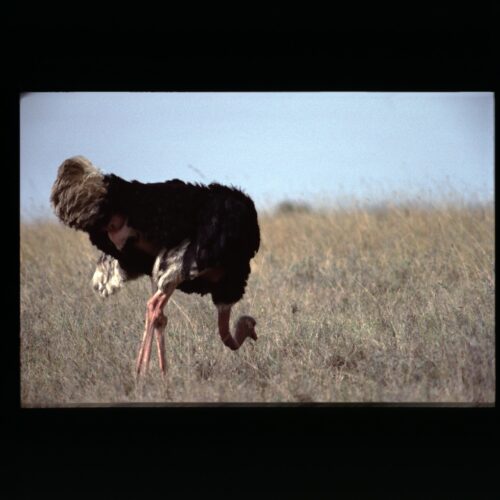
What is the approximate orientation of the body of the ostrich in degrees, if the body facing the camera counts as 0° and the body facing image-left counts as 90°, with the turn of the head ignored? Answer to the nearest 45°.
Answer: approximately 270°

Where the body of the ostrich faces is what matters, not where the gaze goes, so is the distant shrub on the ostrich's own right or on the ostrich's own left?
on the ostrich's own left
